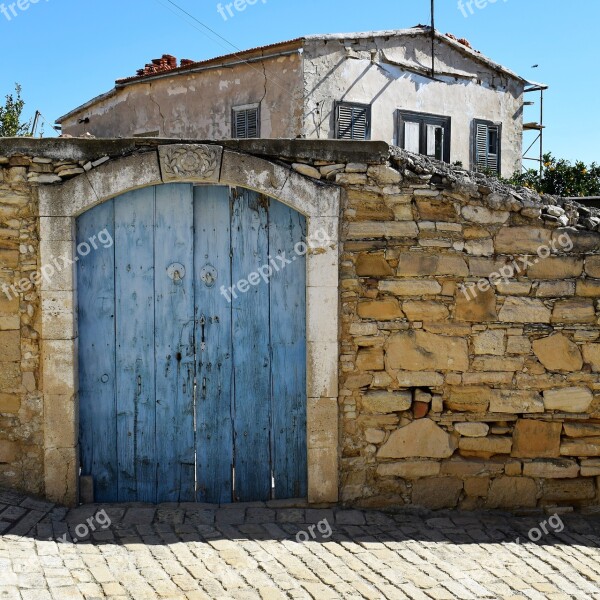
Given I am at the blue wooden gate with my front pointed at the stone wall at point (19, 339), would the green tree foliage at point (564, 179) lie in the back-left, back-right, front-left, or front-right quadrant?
back-right

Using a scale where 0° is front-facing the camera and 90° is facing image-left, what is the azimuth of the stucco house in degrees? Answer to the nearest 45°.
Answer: approximately 315°

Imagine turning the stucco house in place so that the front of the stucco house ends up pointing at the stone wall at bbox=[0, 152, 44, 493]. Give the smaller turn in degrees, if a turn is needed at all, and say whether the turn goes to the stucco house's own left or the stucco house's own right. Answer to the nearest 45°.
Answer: approximately 45° to the stucco house's own right

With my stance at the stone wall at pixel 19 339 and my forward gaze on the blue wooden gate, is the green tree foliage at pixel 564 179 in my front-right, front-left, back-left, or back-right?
front-left

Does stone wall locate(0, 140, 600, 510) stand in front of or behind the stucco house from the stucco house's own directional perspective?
in front
